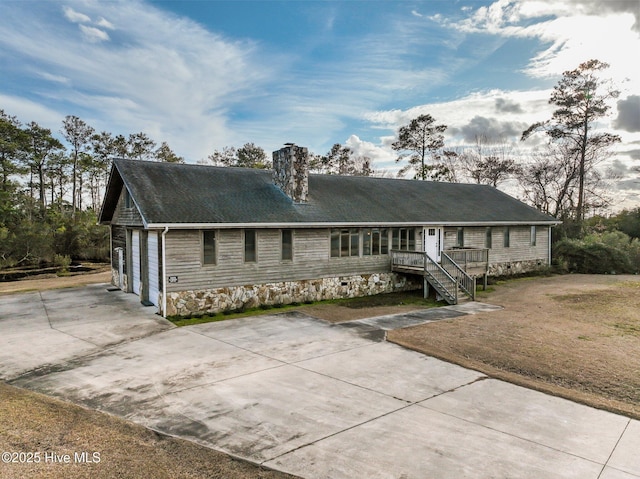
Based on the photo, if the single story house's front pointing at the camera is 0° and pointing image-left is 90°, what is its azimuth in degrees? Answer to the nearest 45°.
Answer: approximately 315°

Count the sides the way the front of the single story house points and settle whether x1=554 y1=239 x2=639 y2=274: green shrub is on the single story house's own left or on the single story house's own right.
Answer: on the single story house's own left
